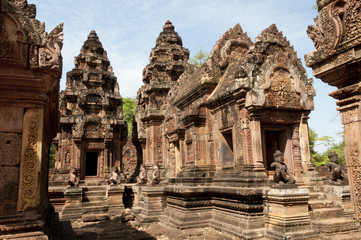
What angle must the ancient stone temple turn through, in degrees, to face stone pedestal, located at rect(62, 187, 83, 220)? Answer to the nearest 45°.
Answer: approximately 135° to its right

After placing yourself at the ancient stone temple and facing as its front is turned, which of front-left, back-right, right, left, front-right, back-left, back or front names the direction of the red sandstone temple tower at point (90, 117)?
back

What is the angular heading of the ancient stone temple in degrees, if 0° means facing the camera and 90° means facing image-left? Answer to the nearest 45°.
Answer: approximately 315°

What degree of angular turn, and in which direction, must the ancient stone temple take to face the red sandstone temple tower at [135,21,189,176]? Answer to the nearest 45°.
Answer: approximately 180°

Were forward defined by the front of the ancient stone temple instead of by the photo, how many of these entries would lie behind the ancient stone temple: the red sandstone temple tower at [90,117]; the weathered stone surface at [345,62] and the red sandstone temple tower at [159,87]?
2

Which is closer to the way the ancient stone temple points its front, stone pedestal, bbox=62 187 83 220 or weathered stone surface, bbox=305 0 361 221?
the weathered stone surface

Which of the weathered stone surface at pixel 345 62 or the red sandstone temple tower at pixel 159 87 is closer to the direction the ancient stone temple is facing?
the weathered stone surface

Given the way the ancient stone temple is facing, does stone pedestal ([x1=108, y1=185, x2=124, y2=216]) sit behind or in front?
behind
